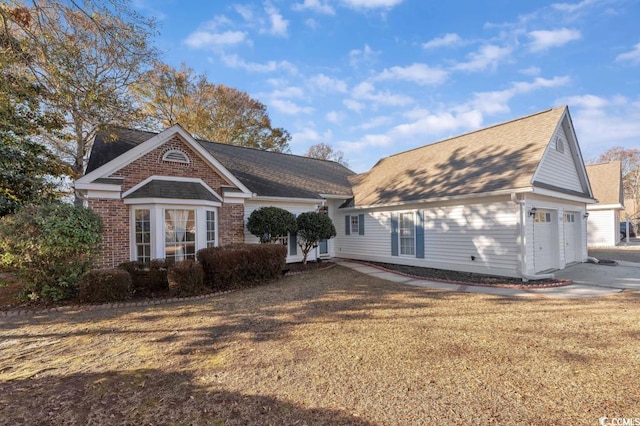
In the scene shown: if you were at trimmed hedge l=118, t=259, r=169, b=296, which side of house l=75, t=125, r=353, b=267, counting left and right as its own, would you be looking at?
front

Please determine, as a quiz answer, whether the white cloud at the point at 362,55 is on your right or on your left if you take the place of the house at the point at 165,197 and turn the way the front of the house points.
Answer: on your left

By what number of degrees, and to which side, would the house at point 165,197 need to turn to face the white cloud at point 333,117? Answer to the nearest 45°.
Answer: approximately 135° to its left

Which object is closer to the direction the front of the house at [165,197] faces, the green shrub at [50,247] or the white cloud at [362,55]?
the green shrub

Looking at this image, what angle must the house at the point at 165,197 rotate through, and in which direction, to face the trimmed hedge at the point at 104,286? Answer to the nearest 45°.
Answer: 0° — it already faces it

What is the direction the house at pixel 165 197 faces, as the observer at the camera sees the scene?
facing the viewer
